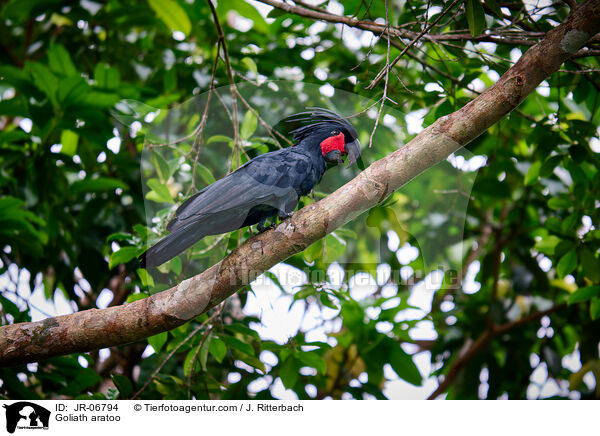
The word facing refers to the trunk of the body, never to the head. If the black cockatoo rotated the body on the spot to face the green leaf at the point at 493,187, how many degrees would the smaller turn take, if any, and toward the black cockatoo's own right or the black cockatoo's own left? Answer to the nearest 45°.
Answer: approximately 45° to the black cockatoo's own left

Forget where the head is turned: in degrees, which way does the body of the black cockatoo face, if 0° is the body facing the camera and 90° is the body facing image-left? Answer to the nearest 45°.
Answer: approximately 270°

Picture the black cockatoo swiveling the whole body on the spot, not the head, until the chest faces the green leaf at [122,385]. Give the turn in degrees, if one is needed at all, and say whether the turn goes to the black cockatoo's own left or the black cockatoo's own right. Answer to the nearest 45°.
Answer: approximately 135° to the black cockatoo's own left
